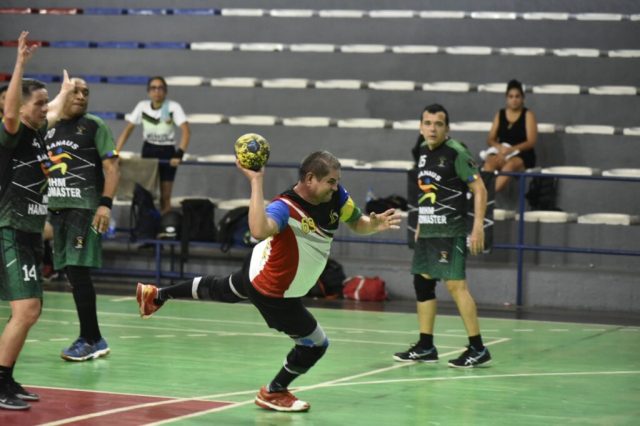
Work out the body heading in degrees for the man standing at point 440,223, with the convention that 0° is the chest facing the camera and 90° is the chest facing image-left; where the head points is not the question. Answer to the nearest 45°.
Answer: approximately 45°

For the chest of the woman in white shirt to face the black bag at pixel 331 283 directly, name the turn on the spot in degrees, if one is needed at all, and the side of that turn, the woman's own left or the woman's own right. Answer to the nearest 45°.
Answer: approximately 45° to the woman's own left

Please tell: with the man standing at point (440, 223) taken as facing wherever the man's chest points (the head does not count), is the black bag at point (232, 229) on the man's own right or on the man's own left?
on the man's own right

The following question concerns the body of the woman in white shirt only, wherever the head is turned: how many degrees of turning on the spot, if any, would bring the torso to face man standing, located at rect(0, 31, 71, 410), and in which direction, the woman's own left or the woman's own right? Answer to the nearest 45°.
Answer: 0° — they already face them

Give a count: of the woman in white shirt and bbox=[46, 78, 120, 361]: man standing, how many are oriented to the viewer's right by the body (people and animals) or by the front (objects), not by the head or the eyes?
0

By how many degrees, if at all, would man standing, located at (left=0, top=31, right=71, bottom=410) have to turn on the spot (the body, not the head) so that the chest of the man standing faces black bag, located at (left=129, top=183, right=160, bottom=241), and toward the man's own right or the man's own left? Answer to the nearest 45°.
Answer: approximately 135° to the man's own left

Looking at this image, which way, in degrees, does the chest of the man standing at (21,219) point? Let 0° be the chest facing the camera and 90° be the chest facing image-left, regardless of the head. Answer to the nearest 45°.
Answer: approximately 315°

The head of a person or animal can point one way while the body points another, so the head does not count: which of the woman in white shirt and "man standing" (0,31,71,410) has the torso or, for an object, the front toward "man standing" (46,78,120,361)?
the woman in white shirt

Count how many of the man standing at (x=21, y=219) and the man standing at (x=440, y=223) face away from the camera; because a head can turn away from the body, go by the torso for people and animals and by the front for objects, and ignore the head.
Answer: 0

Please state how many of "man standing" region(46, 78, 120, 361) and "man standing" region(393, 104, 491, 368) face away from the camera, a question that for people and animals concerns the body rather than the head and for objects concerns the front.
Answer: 0

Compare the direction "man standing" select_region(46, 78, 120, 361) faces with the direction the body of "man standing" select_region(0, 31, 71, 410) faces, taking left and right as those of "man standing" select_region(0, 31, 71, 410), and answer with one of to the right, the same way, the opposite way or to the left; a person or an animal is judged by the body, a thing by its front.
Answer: to the right

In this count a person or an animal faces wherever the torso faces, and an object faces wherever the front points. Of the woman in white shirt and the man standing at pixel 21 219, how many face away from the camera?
0

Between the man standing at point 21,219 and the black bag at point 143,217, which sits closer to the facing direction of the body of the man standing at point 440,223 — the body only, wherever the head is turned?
the man standing
